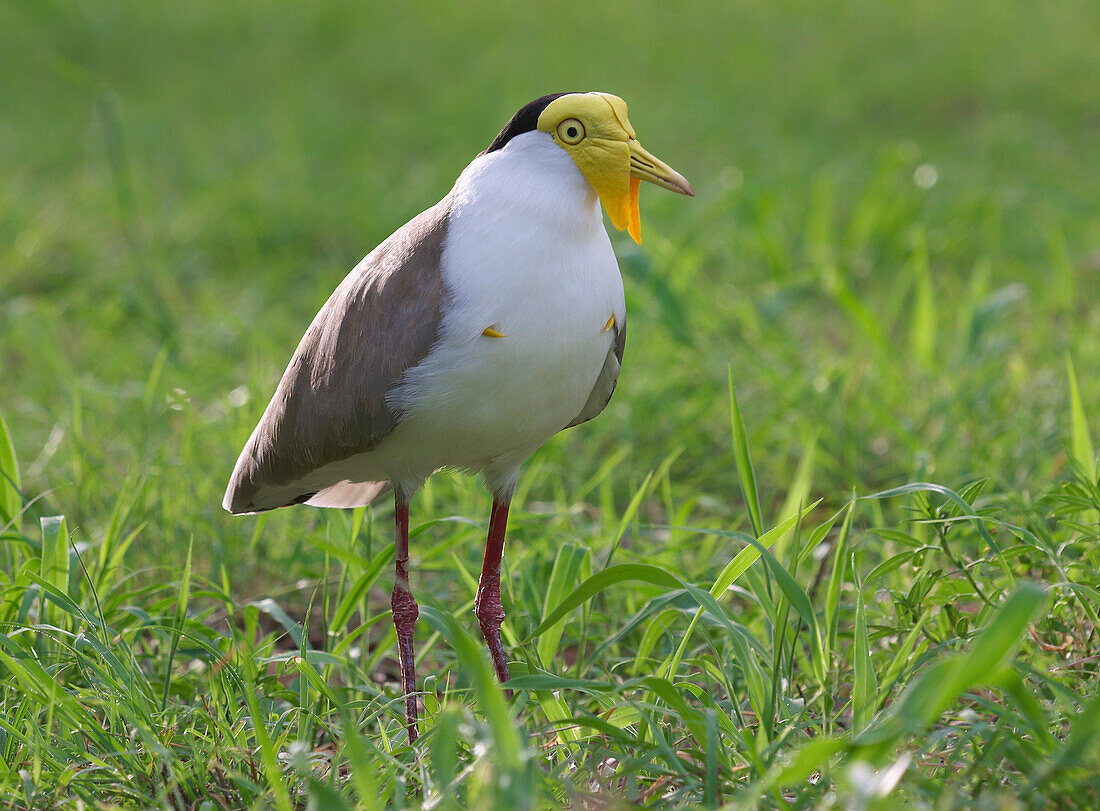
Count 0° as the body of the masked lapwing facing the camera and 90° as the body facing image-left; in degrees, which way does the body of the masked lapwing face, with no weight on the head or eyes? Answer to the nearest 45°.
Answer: approximately 315°
